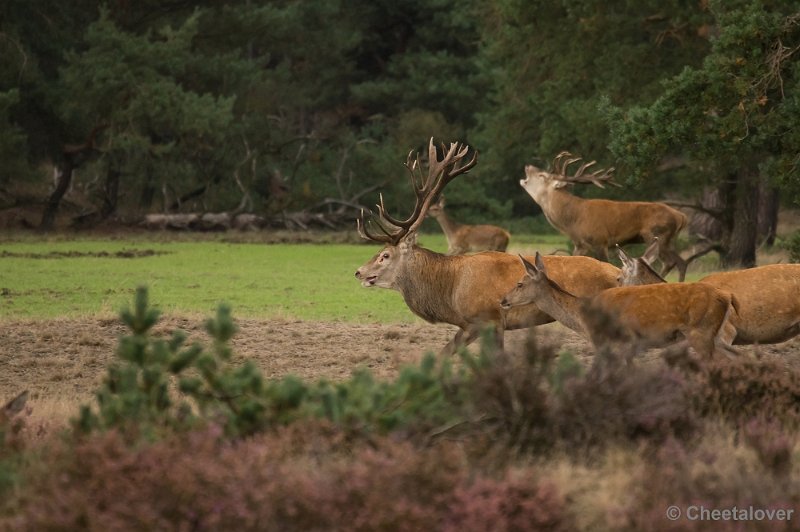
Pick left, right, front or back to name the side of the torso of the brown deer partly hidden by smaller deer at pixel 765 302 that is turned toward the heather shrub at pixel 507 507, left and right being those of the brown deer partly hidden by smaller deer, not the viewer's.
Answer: left

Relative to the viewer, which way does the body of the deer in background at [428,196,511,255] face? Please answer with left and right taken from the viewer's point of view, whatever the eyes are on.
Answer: facing to the left of the viewer

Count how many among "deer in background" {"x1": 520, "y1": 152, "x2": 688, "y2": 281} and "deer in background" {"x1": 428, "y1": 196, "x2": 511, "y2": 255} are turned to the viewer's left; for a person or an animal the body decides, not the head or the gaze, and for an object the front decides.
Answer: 2

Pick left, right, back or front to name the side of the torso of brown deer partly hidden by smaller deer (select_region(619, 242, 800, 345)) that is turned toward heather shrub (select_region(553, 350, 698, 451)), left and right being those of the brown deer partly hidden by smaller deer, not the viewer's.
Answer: left

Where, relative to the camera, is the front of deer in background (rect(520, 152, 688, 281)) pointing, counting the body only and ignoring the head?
to the viewer's left

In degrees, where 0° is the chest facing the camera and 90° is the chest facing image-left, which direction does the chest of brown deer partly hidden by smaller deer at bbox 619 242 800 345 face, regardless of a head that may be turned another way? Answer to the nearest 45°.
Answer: approximately 90°

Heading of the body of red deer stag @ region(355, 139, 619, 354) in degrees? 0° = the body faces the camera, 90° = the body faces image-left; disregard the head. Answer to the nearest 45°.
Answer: approximately 90°

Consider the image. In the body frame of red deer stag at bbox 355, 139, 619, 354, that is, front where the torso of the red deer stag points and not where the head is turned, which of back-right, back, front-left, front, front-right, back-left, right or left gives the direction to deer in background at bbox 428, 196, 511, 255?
right

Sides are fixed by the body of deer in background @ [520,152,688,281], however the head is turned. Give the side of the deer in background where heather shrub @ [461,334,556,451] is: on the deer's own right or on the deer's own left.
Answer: on the deer's own left

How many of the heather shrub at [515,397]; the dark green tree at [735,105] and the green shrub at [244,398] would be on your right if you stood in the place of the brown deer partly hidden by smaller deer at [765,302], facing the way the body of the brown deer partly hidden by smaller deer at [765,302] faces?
1

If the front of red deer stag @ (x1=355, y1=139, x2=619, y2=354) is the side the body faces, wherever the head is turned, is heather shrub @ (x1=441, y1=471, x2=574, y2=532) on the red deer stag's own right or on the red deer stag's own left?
on the red deer stag's own left

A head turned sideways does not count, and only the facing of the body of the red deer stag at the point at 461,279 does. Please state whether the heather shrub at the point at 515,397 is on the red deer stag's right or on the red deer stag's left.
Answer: on the red deer stag's left
